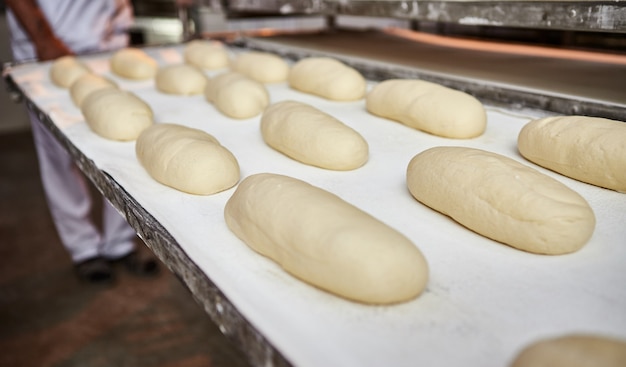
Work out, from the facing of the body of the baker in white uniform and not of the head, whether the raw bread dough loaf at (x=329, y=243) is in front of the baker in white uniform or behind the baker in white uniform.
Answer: in front

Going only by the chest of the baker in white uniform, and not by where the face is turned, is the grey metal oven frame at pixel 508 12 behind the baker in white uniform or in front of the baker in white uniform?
in front

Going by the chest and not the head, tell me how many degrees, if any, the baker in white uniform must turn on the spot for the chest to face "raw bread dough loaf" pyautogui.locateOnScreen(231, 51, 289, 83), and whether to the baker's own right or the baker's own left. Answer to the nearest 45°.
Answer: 0° — they already face it

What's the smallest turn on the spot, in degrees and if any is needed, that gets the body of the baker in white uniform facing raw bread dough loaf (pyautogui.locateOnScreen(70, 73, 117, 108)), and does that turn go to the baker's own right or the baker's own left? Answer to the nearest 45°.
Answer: approximately 45° to the baker's own right

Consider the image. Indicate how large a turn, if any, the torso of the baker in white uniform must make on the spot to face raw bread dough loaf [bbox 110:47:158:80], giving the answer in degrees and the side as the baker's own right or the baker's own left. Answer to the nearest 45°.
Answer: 0° — they already face it

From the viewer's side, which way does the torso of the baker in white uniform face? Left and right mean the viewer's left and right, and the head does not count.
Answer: facing the viewer and to the right of the viewer

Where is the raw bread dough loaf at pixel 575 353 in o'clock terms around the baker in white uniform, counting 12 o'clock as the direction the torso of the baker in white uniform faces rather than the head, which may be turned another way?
The raw bread dough loaf is roughly at 1 o'clock from the baker in white uniform.

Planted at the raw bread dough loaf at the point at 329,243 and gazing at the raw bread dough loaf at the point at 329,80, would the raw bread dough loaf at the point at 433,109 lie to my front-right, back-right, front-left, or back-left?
front-right
